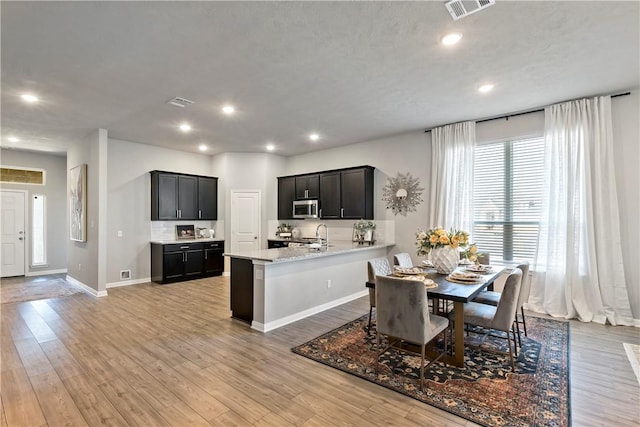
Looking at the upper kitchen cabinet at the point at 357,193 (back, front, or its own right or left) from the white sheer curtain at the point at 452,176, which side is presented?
left

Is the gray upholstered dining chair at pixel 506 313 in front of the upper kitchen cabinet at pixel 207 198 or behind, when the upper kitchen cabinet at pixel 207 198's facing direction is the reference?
in front

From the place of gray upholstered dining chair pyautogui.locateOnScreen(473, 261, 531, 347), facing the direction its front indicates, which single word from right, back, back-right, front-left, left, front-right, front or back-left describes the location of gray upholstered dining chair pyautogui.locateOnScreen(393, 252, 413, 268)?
front

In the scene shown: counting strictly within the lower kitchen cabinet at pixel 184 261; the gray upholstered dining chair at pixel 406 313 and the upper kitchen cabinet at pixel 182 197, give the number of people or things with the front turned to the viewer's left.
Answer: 0

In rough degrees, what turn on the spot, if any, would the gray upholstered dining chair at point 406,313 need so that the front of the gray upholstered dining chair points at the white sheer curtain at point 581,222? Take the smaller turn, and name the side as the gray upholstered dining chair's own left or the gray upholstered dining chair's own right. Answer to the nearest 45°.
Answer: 0° — it already faces it

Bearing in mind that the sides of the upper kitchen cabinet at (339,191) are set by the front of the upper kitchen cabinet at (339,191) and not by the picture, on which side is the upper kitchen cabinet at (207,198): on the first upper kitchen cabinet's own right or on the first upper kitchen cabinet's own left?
on the first upper kitchen cabinet's own right

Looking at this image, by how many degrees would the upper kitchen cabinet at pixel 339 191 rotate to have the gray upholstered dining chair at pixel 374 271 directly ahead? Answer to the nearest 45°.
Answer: approximately 45° to its left
